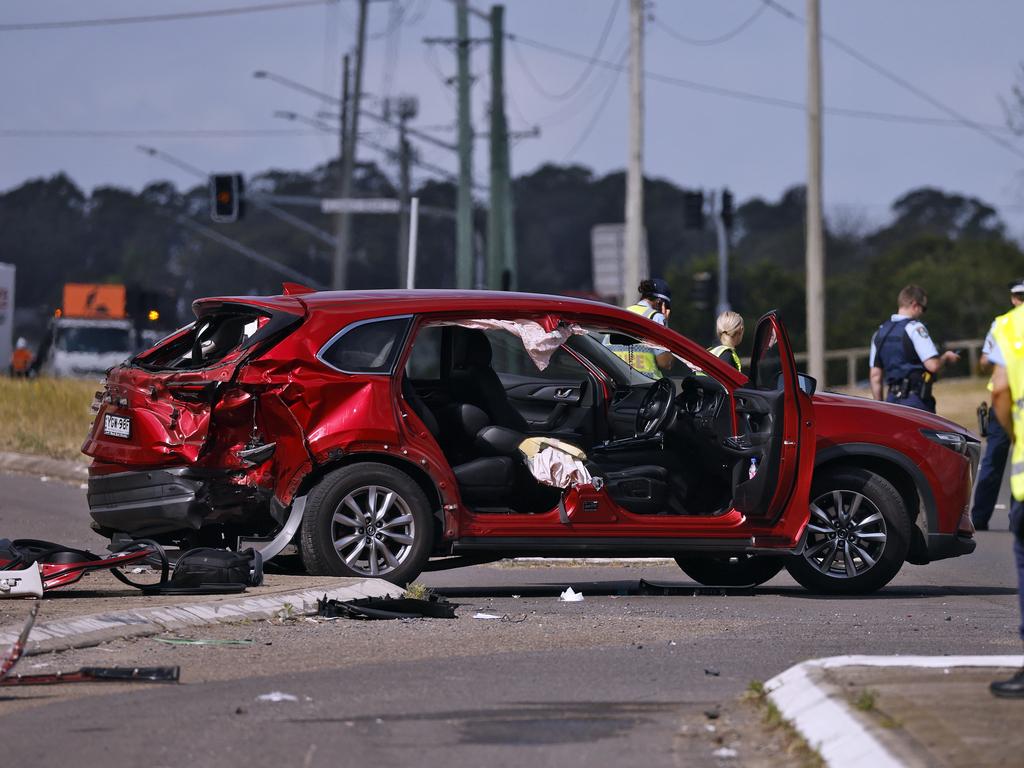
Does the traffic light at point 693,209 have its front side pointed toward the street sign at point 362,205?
no

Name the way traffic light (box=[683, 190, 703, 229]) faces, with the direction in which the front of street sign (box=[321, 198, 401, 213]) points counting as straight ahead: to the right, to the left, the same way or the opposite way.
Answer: the opposite way

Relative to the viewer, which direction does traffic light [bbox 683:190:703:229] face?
away from the camera

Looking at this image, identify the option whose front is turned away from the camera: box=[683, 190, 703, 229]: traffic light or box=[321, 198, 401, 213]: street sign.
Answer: the traffic light

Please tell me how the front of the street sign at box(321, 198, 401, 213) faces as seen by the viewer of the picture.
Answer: facing the viewer

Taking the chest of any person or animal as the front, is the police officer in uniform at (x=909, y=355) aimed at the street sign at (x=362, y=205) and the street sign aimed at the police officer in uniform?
no

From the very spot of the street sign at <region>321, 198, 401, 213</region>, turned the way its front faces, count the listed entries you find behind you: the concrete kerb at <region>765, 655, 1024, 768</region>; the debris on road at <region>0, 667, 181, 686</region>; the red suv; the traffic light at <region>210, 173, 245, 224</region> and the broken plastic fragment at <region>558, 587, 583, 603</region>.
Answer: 0

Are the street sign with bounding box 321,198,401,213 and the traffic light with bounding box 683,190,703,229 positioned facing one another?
no

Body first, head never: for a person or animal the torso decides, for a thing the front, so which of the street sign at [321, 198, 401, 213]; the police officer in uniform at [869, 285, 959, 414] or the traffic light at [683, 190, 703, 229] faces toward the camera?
the street sign

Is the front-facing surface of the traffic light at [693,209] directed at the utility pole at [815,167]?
no

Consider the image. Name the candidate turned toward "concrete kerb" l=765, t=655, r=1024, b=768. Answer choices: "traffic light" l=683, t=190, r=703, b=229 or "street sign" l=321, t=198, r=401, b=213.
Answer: the street sign

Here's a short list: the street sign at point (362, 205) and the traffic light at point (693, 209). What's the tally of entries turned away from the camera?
1
